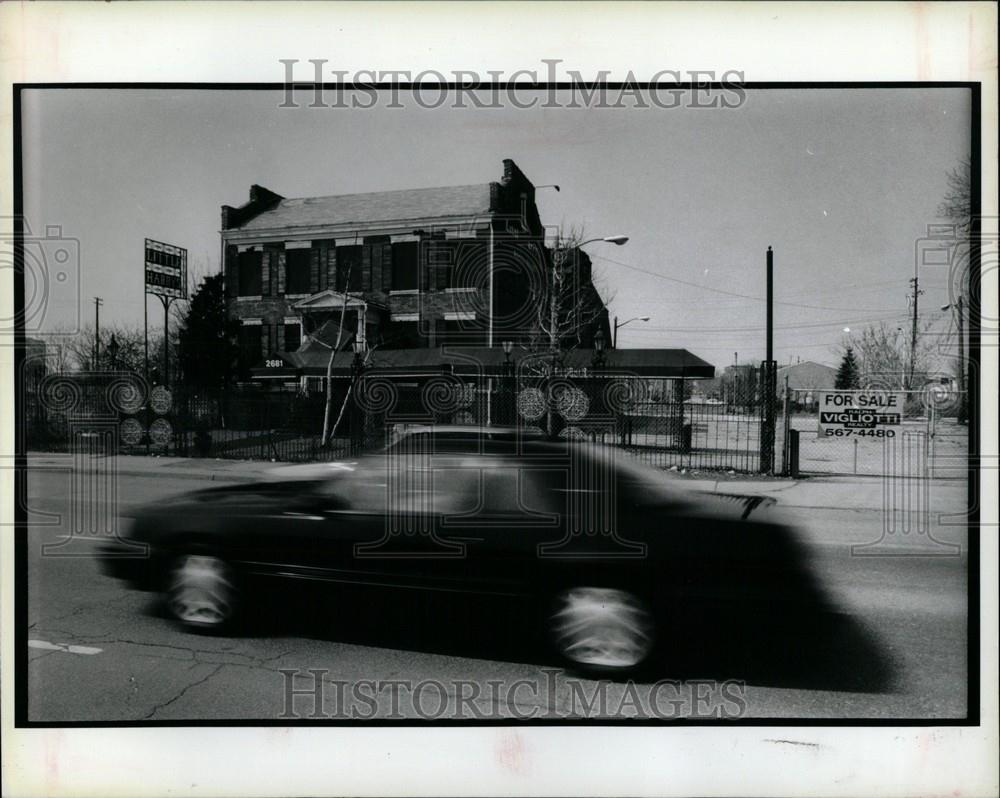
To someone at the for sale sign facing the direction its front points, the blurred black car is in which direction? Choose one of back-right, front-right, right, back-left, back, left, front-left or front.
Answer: front-right

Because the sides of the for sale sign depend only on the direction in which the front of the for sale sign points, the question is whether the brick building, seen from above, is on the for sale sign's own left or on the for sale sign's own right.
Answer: on the for sale sign's own right

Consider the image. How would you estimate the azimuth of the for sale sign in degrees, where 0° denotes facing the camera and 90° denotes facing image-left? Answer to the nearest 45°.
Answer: approximately 0°

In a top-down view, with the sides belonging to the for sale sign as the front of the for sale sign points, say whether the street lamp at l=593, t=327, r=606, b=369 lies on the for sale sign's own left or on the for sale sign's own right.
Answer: on the for sale sign's own right
